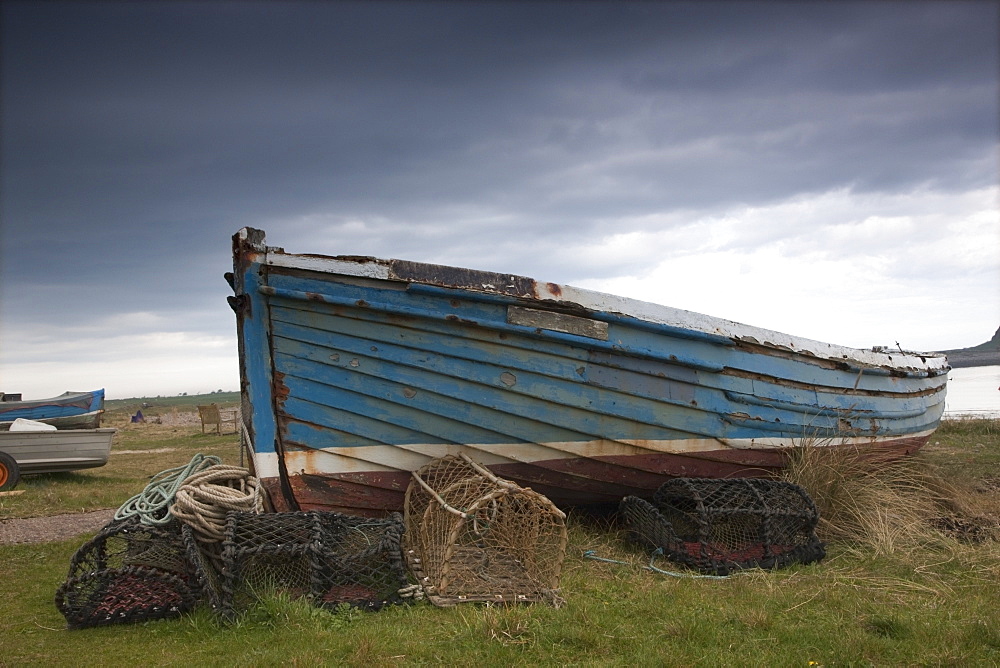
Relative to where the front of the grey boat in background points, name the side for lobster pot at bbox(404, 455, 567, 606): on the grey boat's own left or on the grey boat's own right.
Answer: on the grey boat's own right

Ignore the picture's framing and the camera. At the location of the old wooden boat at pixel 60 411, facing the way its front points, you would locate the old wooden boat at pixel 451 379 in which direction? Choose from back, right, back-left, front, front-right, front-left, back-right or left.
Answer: right

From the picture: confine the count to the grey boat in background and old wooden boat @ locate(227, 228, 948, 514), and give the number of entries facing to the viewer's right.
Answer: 1

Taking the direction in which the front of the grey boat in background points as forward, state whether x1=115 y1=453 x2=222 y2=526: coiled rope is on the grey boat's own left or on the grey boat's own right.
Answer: on the grey boat's own right

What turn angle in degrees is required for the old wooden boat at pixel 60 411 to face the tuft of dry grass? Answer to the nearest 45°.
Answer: approximately 90° to its right

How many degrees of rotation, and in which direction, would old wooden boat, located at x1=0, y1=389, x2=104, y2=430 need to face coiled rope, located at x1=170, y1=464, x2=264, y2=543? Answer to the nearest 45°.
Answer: approximately 90° to its right

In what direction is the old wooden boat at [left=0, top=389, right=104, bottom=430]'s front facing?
to the viewer's right

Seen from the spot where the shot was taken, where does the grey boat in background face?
facing to the right of the viewer

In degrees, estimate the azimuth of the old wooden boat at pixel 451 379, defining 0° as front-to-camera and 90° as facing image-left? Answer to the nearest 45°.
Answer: approximately 45°

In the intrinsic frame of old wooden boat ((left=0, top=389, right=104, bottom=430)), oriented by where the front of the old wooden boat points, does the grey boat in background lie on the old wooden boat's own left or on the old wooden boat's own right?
on the old wooden boat's own right

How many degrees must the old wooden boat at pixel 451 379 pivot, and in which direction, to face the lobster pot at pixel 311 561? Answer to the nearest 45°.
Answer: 0° — it already faces it

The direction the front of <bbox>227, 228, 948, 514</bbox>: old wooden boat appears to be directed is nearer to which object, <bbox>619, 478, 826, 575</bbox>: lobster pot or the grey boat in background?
the grey boat in background
